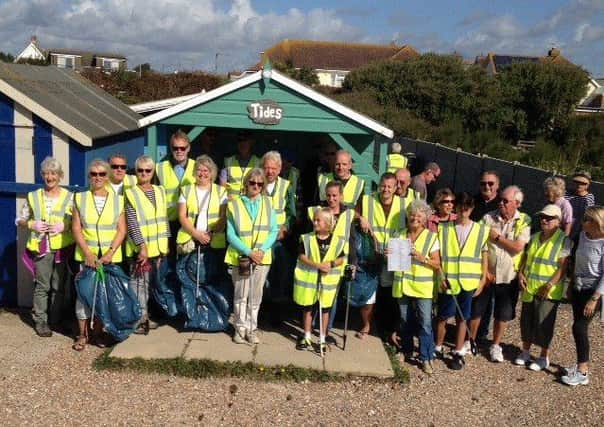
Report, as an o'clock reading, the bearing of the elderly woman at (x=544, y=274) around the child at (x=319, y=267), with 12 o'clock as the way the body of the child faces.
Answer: The elderly woman is roughly at 9 o'clock from the child.

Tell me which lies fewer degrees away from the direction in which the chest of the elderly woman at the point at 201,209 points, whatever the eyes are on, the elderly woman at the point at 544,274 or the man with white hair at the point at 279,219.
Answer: the elderly woman

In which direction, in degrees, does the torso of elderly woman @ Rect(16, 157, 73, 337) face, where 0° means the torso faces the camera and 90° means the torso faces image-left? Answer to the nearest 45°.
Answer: approximately 0°

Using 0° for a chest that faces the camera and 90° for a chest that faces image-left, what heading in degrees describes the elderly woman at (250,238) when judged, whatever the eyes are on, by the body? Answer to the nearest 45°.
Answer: approximately 0°
